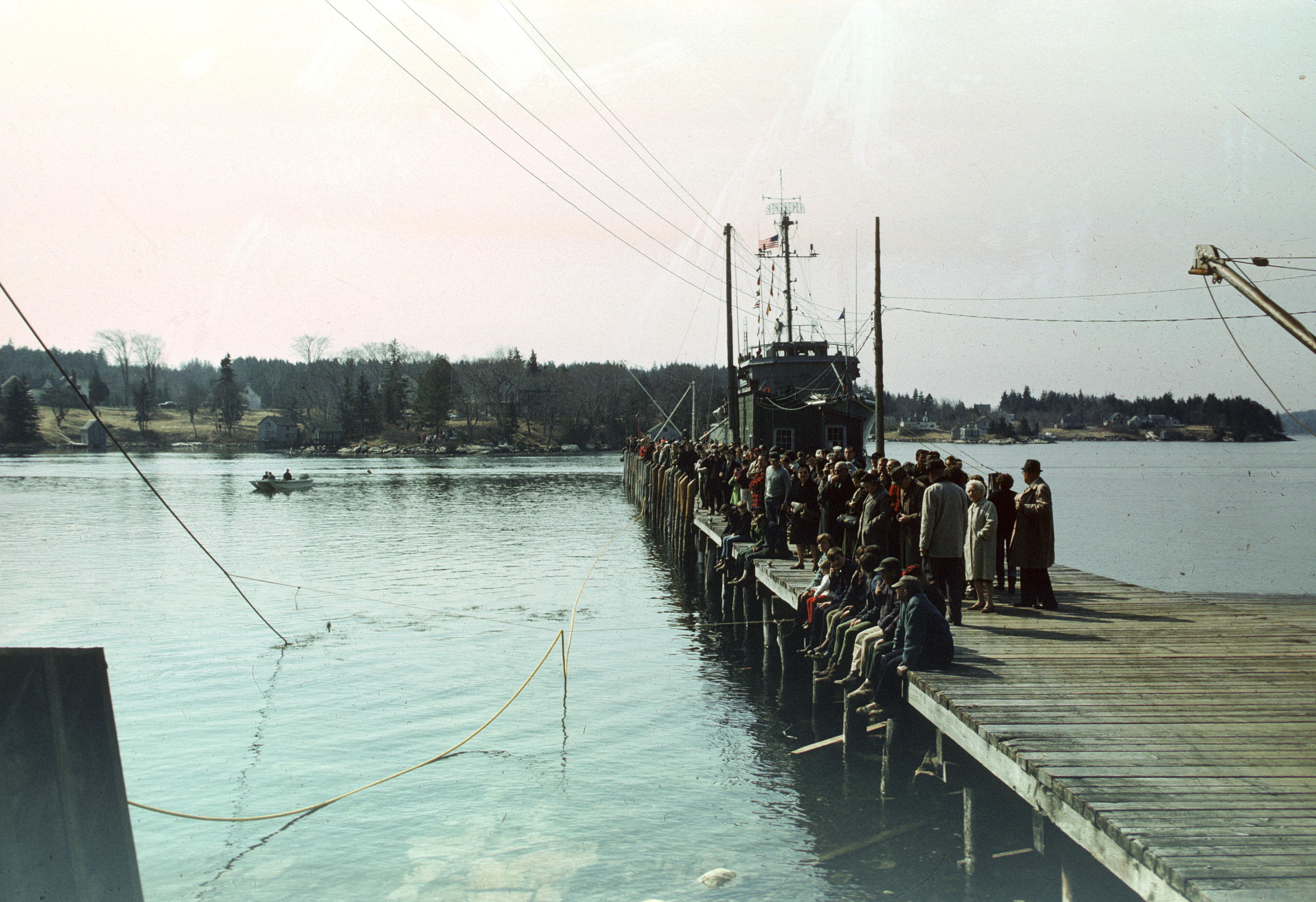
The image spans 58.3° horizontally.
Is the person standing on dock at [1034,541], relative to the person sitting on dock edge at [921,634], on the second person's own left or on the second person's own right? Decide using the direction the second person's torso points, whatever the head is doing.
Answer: on the second person's own right

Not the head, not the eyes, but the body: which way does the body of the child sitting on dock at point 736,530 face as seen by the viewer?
to the viewer's left

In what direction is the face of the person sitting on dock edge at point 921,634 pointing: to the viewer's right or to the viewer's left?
to the viewer's left

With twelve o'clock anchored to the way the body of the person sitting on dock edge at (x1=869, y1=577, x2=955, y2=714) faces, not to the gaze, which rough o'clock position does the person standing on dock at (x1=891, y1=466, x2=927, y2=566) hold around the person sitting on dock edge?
The person standing on dock is roughly at 3 o'clock from the person sitting on dock edge.

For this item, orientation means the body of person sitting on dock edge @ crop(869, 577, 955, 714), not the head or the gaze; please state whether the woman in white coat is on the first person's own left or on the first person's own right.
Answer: on the first person's own right

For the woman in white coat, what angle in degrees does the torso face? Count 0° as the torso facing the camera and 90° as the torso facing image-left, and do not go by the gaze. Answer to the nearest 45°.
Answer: approximately 45°

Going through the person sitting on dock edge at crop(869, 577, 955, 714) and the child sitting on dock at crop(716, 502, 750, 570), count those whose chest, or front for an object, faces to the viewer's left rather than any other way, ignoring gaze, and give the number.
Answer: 2

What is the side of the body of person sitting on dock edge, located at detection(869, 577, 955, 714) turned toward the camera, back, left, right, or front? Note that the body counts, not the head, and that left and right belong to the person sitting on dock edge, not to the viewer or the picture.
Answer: left

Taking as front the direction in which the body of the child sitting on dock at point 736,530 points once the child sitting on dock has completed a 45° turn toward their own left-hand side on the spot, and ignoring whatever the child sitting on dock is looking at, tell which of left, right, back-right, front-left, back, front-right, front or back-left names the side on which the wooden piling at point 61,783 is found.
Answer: front-left

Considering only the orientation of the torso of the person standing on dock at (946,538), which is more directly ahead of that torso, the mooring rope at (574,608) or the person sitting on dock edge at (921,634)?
the mooring rope
